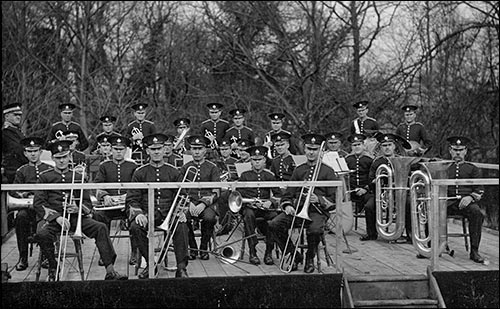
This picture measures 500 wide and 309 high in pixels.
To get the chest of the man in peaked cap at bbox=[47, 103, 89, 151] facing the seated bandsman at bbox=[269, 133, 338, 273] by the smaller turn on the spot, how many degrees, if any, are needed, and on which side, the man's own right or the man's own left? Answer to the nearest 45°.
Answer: approximately 45° to the man's own left

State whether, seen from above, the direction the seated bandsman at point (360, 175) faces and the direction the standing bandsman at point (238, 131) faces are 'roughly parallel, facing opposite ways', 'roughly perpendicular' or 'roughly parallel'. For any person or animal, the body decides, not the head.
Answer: roughly parallel

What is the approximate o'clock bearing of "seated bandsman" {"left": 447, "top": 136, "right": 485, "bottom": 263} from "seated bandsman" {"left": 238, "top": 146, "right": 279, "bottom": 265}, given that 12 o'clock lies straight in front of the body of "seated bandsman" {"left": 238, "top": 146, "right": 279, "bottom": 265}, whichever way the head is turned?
"seated bandsman" {"left": 447, "top": 136, "right": 485, "bottom": 263} is roughly at 9 o'clock from "seated bandsman" {"left": 238, "top": 146, "right": 279, "bottom": 265}.

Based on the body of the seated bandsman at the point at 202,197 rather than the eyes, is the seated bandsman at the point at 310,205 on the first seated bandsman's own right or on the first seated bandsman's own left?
on the first seated bandsman's own left

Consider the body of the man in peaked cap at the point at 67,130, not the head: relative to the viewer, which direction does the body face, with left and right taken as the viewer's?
facing the viewer

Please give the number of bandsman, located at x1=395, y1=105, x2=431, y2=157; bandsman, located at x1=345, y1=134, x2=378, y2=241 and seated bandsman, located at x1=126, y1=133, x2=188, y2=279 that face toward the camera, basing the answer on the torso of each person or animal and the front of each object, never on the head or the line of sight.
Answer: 3

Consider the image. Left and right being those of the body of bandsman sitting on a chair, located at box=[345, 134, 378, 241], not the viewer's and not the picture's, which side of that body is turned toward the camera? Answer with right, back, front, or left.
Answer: front

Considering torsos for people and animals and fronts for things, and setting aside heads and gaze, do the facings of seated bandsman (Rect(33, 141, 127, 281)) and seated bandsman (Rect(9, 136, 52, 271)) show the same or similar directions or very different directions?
same or similar directions

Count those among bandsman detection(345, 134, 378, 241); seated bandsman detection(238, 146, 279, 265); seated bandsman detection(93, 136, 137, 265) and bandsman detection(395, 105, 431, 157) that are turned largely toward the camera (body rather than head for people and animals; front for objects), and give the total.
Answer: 4

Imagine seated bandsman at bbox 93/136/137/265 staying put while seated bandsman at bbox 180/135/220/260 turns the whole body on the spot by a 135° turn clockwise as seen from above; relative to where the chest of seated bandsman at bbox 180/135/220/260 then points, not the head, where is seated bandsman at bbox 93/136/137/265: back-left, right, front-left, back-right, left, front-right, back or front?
front-left

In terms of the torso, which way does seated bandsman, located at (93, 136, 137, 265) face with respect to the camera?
toward the camera

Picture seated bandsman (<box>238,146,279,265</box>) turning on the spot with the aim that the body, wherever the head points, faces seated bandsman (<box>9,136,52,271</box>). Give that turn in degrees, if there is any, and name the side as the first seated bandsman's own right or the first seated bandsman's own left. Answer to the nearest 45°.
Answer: approximately 90° to the first seated bandsman's own right

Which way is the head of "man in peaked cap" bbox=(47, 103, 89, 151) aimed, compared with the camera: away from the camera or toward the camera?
toward the camera

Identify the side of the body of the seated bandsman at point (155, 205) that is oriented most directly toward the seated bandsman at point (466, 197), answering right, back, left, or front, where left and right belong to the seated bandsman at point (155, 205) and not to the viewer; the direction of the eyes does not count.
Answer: left

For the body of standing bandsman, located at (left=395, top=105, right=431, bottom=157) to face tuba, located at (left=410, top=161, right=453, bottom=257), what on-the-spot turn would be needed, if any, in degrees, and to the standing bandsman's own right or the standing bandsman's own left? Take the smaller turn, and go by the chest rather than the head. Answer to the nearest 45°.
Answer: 0° — they already face it

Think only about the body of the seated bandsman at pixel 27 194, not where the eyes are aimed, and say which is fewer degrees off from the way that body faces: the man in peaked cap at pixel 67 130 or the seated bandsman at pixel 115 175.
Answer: the seated bandsman
